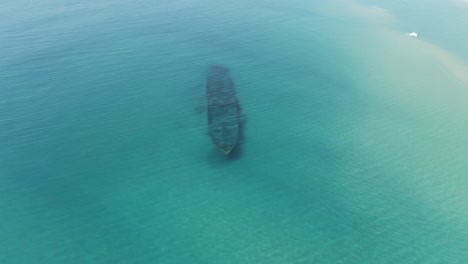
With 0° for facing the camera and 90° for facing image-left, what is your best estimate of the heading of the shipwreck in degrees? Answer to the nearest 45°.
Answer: approximately 0°
